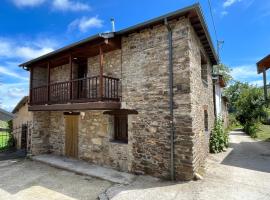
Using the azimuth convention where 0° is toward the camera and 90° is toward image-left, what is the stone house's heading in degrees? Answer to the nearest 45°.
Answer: approximately 45°

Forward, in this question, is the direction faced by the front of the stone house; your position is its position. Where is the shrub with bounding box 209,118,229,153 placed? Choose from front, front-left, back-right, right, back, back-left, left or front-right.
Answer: back

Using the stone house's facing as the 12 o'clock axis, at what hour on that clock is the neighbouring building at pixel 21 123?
The neighbouring building is roughly at 3 o'clock from the stone house.

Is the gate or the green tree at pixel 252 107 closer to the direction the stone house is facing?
the gate

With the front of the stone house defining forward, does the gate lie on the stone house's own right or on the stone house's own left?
on the stone house's own right

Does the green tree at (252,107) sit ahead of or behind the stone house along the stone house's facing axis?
behind
